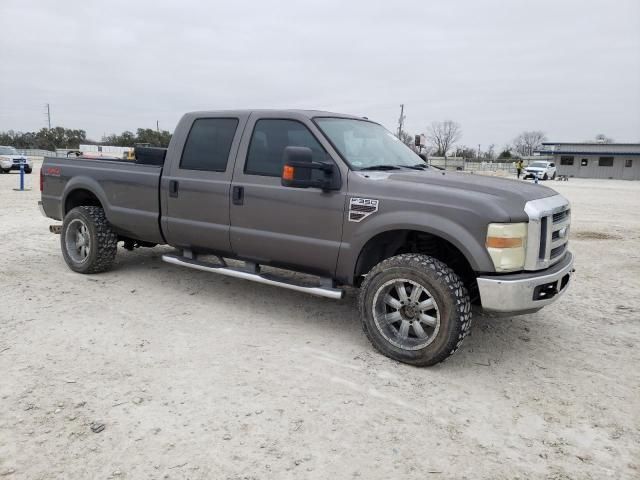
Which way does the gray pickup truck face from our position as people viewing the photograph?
facing the viewer and to the right of the viewer

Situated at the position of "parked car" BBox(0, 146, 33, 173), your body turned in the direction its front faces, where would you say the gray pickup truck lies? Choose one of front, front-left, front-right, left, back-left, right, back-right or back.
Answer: front-right

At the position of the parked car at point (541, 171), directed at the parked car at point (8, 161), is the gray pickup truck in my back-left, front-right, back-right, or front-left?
front-left

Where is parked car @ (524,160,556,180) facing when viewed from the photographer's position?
facing the viewer and to the left of the viewer

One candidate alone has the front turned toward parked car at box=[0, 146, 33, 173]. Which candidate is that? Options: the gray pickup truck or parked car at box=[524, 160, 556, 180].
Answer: parked car at box=[524, 160, 556, 180]

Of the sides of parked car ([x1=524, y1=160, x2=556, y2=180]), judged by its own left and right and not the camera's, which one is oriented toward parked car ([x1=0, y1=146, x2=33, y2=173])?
front

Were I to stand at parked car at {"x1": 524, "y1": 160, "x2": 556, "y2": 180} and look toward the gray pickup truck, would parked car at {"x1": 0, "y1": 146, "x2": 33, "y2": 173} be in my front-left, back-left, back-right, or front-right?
front-right

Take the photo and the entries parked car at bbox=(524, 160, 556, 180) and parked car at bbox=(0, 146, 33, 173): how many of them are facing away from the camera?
0

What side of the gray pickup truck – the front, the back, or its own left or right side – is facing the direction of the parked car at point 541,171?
left

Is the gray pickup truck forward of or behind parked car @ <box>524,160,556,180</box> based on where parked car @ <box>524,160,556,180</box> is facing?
forward
